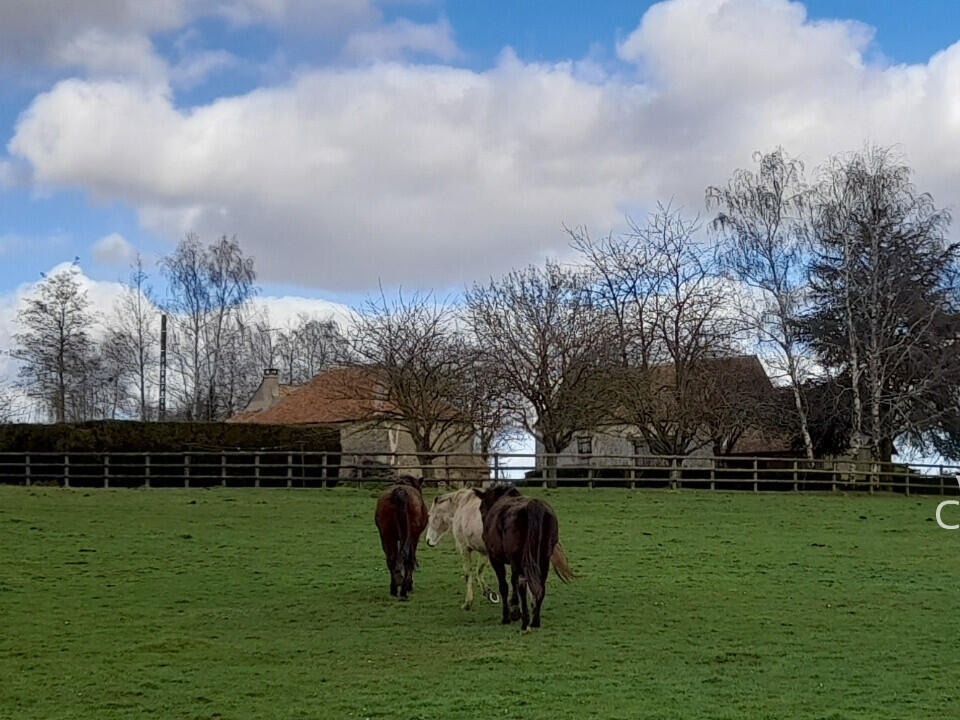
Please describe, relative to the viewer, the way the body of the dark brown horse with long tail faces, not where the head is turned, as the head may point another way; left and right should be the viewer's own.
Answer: facing away from the viewer and to the left of the viewer

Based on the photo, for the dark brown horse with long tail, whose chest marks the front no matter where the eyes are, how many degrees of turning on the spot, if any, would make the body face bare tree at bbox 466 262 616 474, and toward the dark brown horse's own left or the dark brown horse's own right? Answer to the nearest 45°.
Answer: approximately 45° to the dark brown horse's own right

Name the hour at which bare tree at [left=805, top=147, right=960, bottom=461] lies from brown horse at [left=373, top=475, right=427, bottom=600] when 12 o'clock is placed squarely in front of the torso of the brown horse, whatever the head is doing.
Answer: The bare tree is roughly at 1 o'clock from the brown horse.

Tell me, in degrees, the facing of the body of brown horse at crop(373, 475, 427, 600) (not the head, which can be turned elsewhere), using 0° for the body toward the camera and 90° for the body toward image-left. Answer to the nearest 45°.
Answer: approximately 180°

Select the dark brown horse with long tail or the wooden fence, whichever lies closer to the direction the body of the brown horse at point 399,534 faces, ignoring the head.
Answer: the wooden fence

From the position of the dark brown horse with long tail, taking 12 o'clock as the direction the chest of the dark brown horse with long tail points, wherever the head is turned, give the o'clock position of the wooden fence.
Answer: The wooden fence is roughly at 1 o'clock from the dark brown horse with long tail.

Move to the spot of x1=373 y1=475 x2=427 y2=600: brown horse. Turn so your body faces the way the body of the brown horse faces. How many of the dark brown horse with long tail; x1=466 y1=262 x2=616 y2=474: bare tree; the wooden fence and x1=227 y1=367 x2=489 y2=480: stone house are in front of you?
3

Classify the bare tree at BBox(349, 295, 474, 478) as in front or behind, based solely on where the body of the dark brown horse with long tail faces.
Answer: in front

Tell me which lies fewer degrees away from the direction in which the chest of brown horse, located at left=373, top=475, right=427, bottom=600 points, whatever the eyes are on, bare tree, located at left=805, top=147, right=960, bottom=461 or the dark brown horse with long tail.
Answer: the bare tree

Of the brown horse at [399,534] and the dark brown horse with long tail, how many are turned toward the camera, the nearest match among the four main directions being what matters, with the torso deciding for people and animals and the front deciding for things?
0

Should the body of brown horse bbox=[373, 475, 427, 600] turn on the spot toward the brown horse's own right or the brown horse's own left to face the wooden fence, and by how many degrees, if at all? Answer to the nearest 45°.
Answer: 0° — it already faces it
